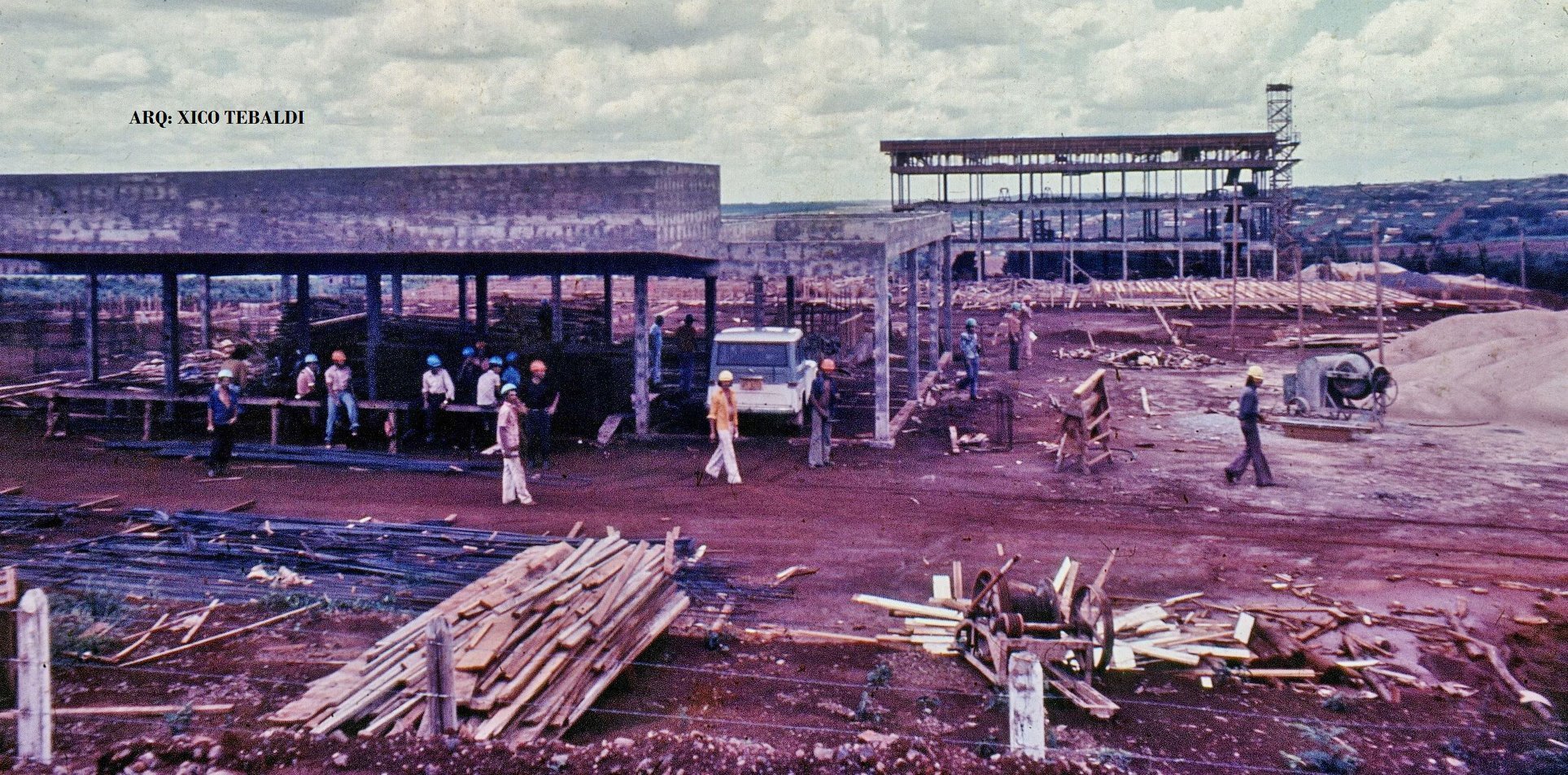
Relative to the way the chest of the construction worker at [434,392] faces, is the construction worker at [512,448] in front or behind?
in front

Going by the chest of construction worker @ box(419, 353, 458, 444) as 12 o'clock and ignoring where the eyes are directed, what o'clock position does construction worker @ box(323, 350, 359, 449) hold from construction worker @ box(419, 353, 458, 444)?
construction worker @ box(323, 350, 359, 449) is roughly at 4 o'clock from construction worker @ box(419, 353, 458, 444).

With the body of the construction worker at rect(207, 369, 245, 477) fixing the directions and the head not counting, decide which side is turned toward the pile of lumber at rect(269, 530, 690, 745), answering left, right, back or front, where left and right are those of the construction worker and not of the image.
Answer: front

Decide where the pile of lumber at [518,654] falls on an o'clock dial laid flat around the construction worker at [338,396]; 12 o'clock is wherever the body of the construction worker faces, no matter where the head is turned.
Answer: The pile of lumber is roughly at 12 o'clock from the construction worker.
